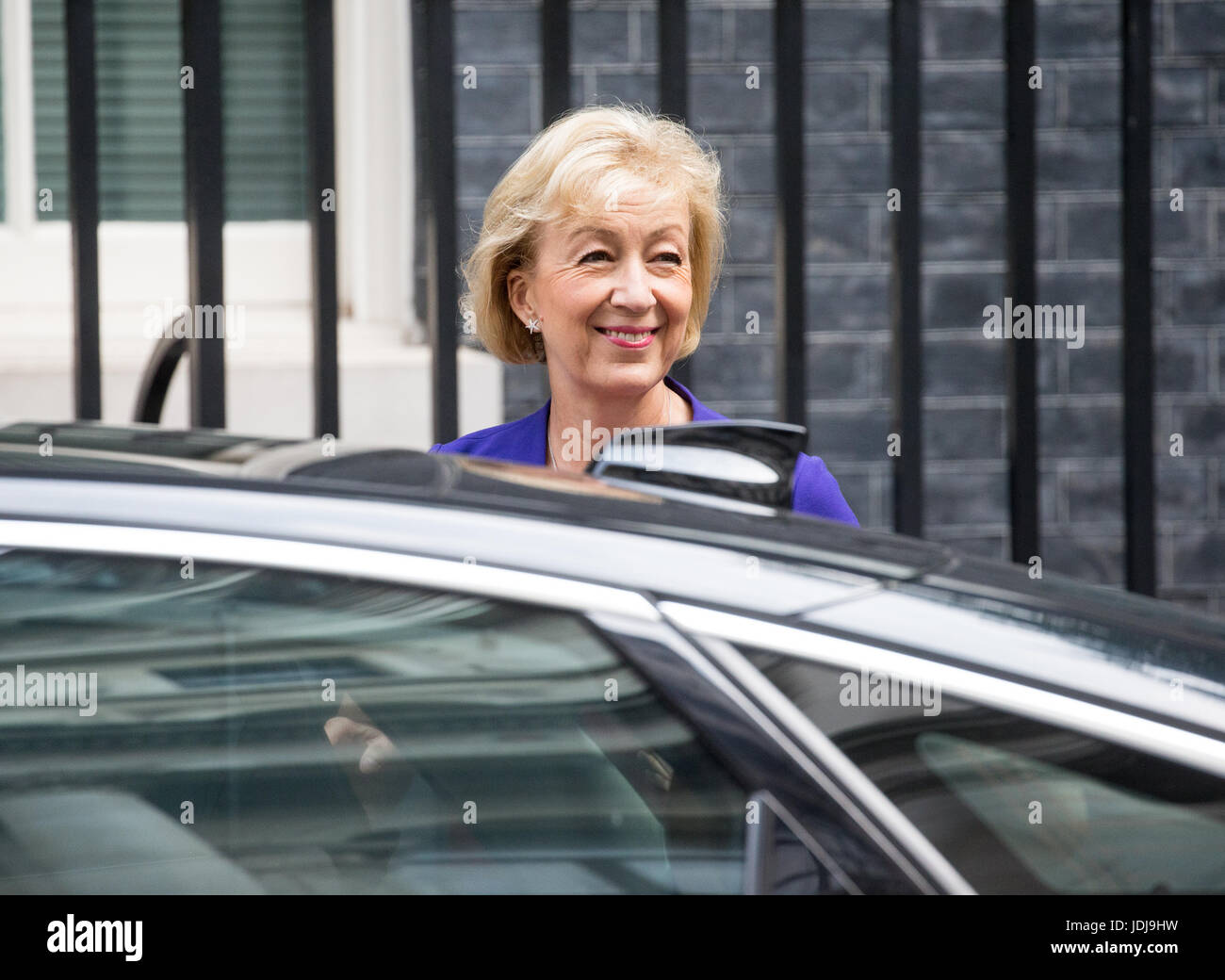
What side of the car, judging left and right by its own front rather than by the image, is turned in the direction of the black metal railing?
right

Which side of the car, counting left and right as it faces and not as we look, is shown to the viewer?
left

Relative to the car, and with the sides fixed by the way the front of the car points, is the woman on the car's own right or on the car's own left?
on the car's own right

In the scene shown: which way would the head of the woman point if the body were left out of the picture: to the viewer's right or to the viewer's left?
to the viewer's right
